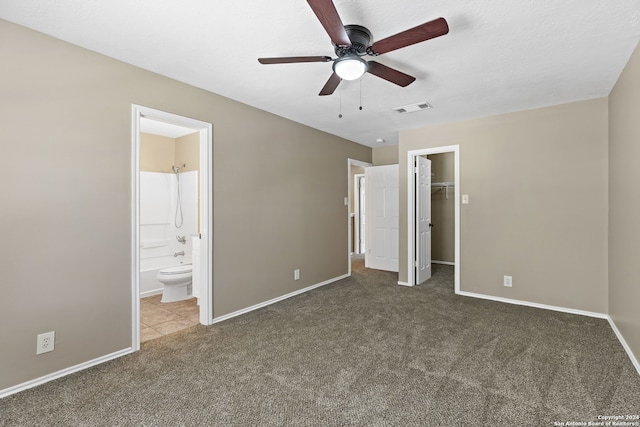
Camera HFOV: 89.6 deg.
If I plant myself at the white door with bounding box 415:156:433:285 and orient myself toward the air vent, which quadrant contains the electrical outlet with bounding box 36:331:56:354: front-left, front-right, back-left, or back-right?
front-right

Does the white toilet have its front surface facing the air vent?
no

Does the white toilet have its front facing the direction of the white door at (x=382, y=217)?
no

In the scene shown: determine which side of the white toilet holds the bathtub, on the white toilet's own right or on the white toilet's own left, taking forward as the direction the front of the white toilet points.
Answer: on the white toilet's own right

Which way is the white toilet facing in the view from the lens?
facing the viewer and to the left of the viewer

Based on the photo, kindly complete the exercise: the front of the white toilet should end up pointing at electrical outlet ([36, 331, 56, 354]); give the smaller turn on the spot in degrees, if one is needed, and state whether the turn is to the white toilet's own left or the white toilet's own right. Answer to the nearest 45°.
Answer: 0° — it already faces it

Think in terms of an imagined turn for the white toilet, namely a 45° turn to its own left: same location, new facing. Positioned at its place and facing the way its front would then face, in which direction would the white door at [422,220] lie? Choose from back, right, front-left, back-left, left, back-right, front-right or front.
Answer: left

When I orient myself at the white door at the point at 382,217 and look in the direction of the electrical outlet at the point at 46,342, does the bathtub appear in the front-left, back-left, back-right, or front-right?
front-right

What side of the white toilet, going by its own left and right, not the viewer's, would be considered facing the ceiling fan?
left
